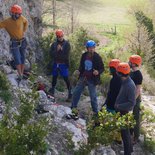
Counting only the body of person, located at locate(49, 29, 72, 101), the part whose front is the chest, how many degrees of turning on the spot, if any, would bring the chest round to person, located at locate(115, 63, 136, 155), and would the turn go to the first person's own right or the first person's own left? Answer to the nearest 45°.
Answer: approximately 45° to the first person's own left

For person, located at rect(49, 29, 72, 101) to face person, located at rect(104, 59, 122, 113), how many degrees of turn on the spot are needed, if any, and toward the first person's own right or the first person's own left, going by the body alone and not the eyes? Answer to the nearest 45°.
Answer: approximately 45° to the first person's own left

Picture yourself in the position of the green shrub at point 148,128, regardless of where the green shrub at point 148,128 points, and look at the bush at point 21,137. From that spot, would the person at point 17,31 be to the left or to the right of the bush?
right

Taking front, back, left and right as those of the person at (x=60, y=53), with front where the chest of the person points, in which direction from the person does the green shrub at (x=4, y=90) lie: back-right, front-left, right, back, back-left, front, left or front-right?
front-right

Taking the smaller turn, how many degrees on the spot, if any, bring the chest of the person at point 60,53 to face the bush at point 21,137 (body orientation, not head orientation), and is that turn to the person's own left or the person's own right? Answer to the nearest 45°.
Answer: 0° — they already face it

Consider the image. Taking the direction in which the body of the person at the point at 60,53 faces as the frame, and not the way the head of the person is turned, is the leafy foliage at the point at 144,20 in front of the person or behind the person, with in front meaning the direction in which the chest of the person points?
behind

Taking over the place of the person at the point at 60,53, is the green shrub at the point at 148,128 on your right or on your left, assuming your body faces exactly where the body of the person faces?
on your left

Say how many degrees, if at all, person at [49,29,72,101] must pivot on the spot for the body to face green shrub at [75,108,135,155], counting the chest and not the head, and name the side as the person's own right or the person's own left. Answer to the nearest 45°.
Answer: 0° — they already face it

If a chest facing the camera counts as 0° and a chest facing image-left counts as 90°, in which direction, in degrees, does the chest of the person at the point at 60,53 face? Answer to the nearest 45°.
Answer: approximately 0°

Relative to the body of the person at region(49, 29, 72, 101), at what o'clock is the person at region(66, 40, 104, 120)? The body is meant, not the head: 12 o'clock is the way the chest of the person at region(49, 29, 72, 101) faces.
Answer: the person at region(66, 40, 104, 120) is roughly at 11 o'clock from the person at region(49, 29, 72, 101).
